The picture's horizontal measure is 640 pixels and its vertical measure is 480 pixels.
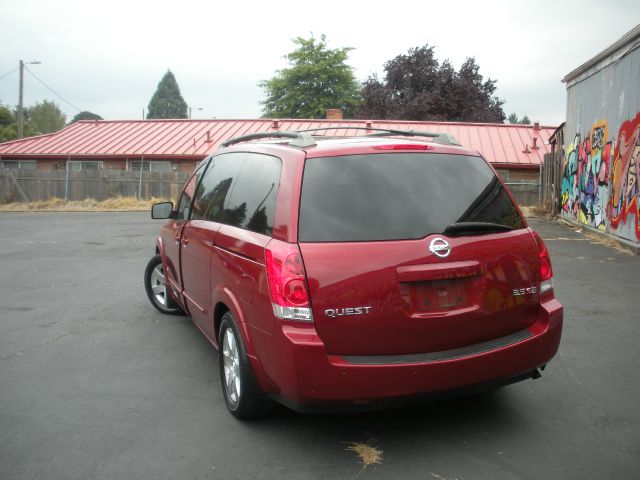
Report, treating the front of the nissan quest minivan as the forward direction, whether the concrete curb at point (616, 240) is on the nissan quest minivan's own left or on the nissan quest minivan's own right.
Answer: on the nissan quest minivan's own right

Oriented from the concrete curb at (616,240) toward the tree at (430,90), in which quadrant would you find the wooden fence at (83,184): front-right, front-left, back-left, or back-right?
front-left

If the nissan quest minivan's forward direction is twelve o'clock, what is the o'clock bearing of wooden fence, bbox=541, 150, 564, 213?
The wooden fence is roughly at 2 o'clock from the nissan quest minivan.

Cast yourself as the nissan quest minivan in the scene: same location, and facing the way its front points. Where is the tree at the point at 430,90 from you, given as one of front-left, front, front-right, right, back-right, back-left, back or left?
front-right

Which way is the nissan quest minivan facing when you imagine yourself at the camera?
facing away from the viewer and to the left of the viewer

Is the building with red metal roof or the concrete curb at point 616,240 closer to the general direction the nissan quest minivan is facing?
the building with red metal roof

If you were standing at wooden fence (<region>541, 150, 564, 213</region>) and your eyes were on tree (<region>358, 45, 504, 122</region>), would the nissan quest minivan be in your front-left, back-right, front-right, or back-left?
back-left

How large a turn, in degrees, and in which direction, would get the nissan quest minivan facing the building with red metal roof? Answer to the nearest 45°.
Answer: approximately 45° to its right

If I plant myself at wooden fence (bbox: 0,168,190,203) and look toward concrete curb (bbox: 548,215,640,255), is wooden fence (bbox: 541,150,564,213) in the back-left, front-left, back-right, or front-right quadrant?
front-left
